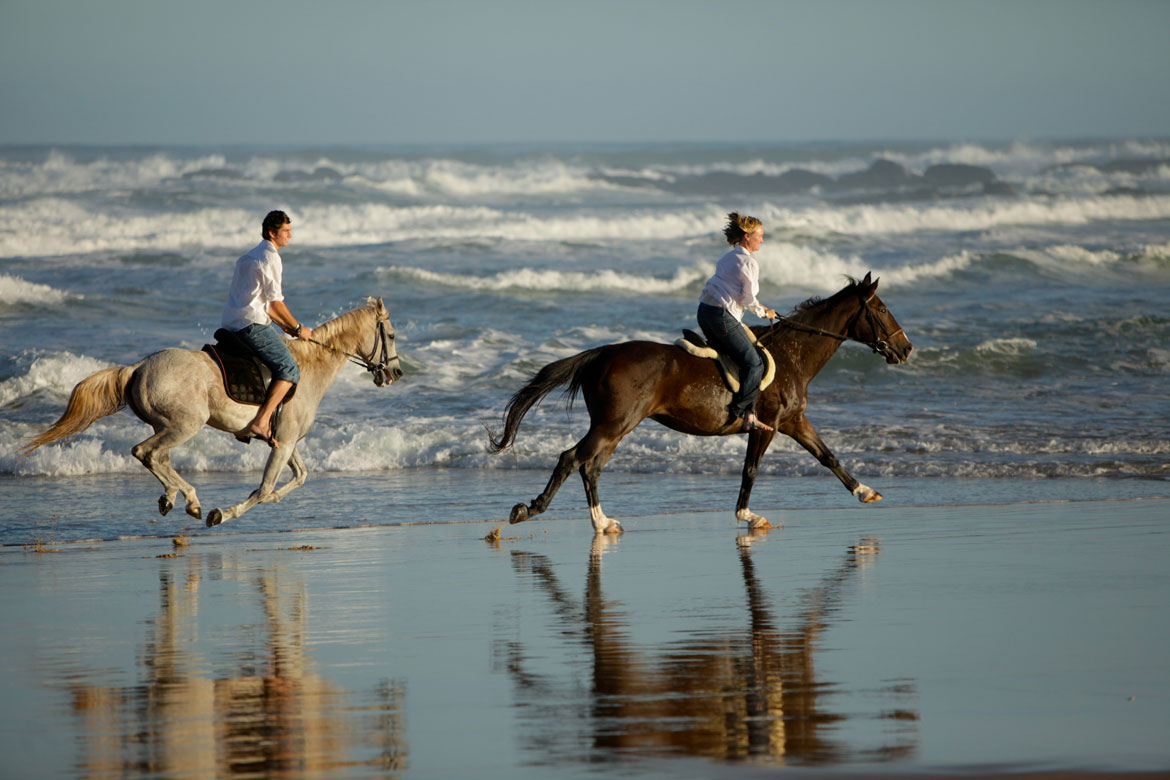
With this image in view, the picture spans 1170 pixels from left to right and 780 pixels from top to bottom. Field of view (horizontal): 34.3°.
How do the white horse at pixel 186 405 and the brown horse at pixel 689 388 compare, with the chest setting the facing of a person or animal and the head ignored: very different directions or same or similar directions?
same or similar directions

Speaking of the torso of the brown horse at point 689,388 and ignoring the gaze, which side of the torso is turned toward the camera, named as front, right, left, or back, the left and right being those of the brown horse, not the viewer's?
right

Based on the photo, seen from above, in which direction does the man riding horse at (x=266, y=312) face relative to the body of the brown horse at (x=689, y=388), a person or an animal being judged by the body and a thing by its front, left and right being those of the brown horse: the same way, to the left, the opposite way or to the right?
the same way

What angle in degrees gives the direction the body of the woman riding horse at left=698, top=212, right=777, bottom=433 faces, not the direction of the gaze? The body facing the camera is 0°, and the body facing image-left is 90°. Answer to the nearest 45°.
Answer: approximately 270°

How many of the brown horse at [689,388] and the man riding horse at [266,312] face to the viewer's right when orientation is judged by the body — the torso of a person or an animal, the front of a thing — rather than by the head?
2

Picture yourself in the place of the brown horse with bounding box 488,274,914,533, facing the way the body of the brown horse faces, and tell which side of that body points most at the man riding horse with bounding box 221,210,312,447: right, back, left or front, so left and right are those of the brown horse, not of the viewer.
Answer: back

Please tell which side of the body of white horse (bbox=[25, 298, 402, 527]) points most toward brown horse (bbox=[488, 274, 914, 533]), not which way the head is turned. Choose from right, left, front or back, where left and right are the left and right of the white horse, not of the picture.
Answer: front

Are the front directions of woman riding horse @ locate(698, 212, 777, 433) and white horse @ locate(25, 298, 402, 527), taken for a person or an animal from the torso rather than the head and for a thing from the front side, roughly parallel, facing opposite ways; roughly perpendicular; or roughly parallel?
roughly parallel

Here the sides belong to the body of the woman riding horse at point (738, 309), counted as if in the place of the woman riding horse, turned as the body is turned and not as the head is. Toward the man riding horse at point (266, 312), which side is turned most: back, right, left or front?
back

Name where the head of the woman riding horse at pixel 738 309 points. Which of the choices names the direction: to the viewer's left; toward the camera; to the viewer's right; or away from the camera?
to the viewer's right

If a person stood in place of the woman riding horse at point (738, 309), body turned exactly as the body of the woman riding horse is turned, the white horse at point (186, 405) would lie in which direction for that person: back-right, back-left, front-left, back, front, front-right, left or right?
back

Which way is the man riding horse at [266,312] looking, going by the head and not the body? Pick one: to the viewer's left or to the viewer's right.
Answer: to the viewer's right

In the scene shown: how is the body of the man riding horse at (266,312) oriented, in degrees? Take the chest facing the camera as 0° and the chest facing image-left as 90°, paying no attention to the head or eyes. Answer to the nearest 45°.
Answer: approximately 270°

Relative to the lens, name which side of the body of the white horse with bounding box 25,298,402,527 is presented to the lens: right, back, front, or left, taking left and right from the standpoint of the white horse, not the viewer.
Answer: right

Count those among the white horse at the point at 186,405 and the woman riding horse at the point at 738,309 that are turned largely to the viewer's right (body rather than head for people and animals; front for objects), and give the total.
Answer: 2

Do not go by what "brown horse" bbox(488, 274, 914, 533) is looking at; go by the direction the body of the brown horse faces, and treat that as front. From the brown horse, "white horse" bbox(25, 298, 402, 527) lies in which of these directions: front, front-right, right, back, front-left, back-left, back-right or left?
back
